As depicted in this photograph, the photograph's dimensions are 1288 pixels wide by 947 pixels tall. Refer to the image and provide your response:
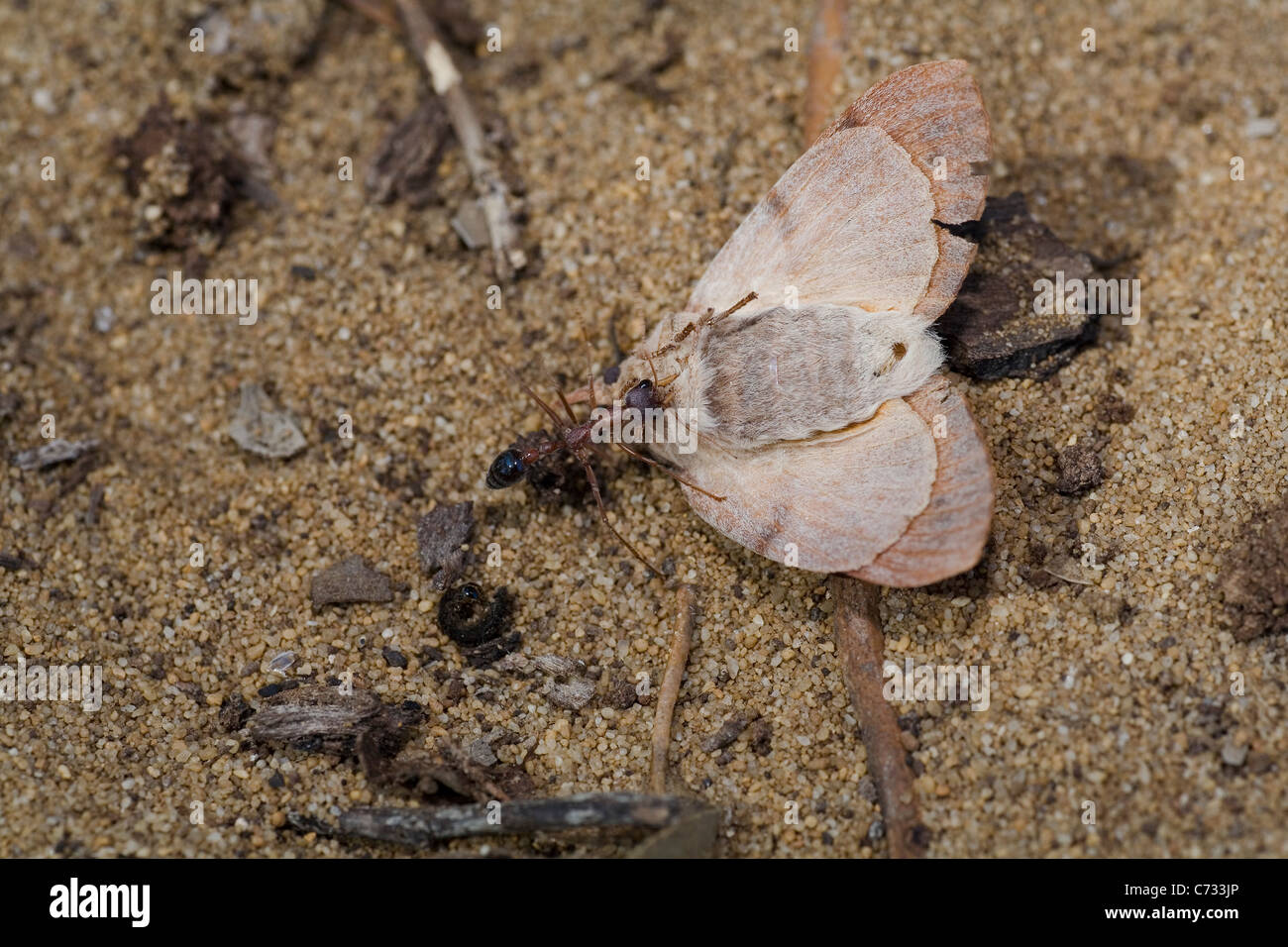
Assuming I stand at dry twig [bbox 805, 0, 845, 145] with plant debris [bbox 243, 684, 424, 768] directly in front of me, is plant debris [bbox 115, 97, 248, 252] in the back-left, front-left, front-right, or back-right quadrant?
front-right

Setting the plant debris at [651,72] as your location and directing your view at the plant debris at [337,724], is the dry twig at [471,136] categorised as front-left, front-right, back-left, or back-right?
front-right

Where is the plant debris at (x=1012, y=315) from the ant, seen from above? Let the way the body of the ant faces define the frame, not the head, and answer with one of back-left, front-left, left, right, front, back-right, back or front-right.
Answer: front-right

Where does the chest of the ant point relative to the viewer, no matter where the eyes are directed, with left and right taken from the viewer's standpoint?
facing away from the viewer and to the right of the viewer

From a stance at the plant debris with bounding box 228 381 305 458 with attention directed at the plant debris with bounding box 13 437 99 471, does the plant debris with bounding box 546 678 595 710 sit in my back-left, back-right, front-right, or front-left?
back-left

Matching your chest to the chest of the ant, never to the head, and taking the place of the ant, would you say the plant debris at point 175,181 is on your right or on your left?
on your left
